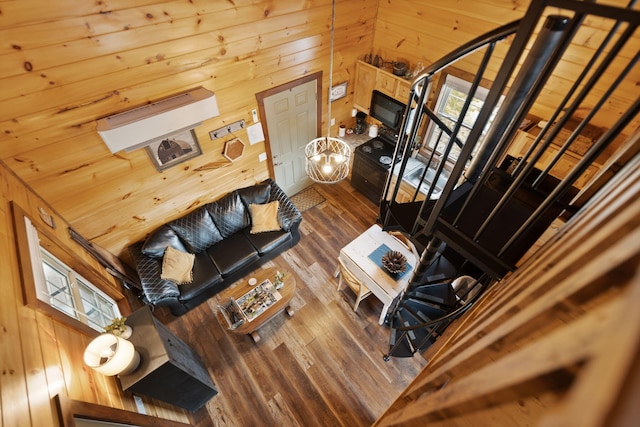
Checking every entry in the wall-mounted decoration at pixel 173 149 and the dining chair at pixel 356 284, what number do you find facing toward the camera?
1

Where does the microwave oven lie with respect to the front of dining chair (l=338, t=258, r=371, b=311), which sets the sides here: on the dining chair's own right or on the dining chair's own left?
on the dining chair's own left

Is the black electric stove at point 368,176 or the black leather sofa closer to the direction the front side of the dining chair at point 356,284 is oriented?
the black electric stove

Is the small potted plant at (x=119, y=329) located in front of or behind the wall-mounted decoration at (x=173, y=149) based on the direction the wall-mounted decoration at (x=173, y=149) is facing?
in front

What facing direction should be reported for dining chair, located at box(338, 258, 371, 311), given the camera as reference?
facing away from the viewer and to the right of the viewer

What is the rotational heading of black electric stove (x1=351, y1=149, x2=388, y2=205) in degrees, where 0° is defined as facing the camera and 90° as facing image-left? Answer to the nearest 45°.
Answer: approximately 45°

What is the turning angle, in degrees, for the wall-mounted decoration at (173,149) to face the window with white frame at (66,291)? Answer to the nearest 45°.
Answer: approximately 45° to its right

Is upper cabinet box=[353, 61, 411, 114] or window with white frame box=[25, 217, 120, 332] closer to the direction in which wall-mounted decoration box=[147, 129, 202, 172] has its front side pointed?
the window with white frame

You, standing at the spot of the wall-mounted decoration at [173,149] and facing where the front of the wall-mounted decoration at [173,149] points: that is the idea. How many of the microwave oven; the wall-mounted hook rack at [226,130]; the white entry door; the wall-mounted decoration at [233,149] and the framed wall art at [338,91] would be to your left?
5
